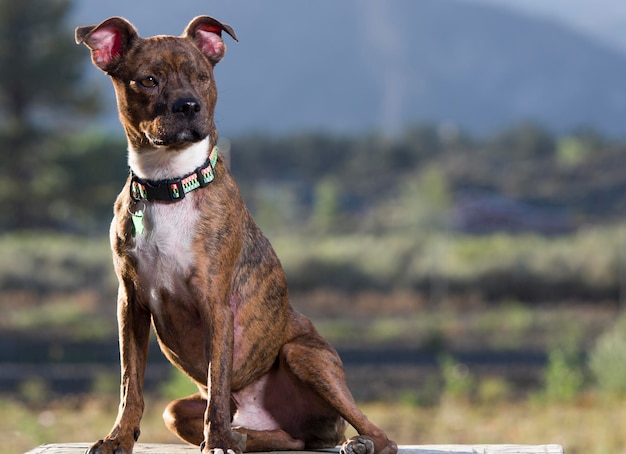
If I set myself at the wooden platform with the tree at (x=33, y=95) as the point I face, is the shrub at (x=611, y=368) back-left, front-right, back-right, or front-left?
front-right

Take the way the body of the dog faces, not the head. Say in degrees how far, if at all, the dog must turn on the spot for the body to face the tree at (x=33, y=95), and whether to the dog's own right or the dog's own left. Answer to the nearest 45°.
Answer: approximately 135° to the dog's own right

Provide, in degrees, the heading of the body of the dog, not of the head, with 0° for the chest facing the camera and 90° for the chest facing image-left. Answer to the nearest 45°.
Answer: approximately 45°

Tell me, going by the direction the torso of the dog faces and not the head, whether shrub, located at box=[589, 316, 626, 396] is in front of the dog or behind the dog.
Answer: behind
